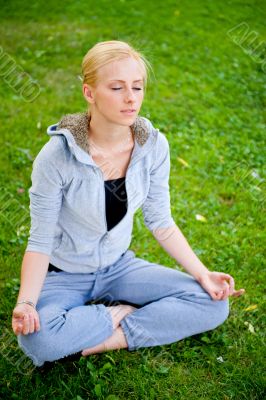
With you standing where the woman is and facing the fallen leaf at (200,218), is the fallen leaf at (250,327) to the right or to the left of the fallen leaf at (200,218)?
right

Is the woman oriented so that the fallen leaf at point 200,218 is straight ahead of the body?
no

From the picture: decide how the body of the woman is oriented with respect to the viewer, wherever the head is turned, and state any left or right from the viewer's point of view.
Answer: facing the viewer and to the right of the viewer

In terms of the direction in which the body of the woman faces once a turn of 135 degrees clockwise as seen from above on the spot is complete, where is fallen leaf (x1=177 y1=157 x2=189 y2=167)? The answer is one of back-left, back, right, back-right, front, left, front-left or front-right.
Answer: right

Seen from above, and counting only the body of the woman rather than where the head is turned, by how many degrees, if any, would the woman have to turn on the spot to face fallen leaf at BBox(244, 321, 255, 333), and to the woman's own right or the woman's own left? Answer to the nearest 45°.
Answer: approximately 45° to the woman's own left
